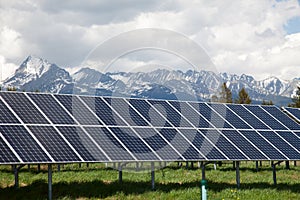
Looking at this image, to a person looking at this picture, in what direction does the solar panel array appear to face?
facing the viewer and to the right of the viewer
